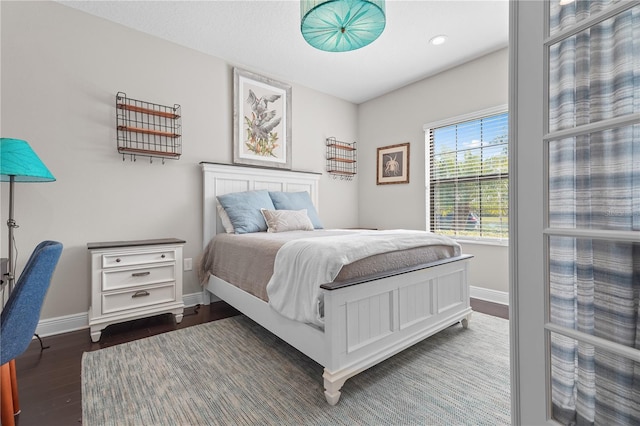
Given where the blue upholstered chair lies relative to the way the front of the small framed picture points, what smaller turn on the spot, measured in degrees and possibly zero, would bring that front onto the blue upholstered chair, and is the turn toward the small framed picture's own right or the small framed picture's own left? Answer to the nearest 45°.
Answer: approximately 45° to the small framed picture's own left

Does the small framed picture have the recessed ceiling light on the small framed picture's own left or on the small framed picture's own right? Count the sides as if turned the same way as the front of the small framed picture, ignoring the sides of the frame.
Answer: on the small framed picture's own left

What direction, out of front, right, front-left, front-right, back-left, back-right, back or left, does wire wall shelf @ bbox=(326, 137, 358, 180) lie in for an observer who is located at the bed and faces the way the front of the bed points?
back-left

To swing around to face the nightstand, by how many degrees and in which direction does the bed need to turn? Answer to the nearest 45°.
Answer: approximately 135° to its right

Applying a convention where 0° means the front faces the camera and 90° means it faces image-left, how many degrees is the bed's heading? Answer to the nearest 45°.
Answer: approximately 315°

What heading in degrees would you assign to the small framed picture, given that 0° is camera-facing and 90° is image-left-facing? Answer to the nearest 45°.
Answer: approximately 45°

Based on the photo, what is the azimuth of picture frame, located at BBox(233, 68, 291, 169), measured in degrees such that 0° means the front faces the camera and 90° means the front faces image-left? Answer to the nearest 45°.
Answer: approximately 315°

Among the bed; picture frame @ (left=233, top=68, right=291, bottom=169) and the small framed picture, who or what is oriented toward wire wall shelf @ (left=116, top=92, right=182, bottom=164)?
the small framed picture

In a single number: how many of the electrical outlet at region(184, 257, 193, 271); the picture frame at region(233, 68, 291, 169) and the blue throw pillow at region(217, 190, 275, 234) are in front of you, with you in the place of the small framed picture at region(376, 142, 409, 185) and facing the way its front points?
3

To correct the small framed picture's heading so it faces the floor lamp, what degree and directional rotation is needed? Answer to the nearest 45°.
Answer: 0° — it already faces it

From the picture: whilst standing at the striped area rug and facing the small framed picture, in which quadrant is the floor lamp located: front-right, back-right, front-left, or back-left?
back-left
